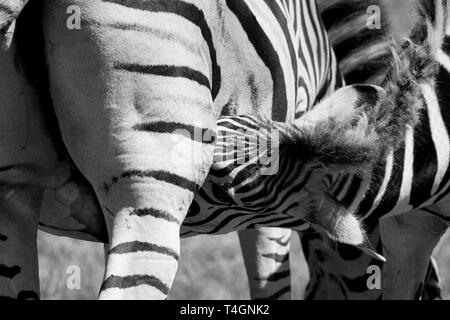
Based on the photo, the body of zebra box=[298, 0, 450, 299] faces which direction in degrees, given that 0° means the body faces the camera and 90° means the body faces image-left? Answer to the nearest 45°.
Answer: approximately 90°
